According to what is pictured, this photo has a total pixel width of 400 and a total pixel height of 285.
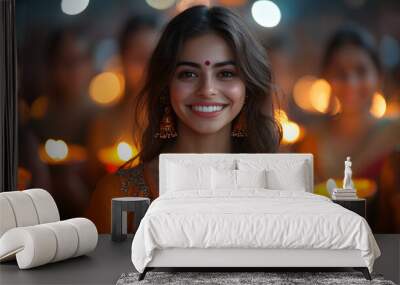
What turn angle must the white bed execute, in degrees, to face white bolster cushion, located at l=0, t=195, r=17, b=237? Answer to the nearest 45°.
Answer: approximately 90° to its right

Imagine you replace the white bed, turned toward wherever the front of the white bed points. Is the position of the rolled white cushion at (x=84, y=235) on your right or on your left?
on your right

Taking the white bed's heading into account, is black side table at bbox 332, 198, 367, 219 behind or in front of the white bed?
behind

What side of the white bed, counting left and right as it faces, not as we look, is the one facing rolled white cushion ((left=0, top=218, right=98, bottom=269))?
right

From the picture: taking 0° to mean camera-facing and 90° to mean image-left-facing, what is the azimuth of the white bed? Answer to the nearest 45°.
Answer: approximately 0°

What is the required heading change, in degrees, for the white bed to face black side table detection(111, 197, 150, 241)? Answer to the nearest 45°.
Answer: approximately 135° to its right

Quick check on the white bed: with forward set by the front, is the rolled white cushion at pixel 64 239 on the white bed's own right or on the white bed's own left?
on the white bed's own right
